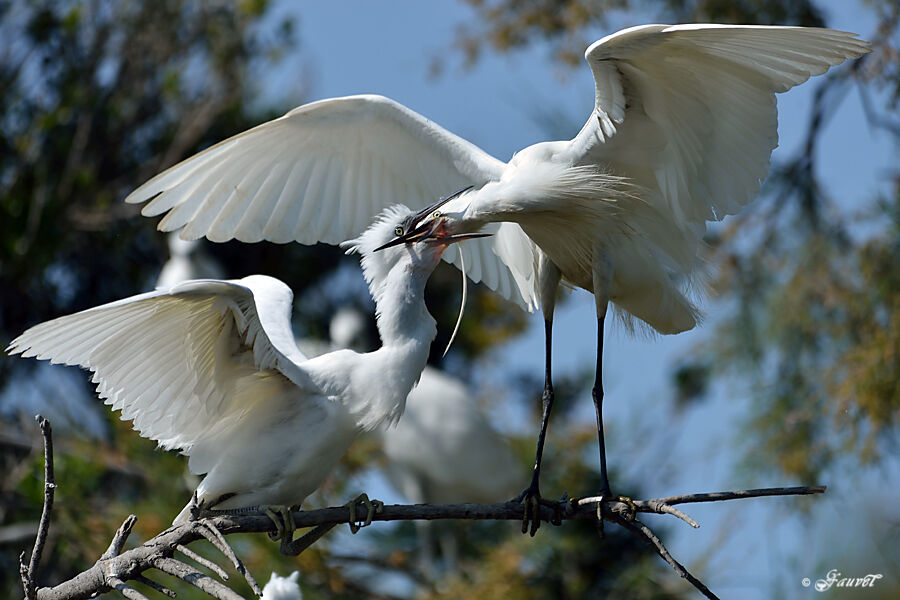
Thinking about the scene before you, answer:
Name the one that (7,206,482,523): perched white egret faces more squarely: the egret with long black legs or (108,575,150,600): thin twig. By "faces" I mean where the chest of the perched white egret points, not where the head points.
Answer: the egret with long black legs

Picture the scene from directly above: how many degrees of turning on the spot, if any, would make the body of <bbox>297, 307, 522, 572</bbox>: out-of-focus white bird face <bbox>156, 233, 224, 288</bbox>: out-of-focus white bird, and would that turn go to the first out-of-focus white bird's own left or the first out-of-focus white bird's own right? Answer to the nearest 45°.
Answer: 0° — it already faces it

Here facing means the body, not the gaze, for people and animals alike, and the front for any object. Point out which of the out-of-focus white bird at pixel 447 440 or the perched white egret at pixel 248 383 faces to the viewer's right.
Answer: the perched white egret

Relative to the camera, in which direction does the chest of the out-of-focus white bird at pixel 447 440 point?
to the viewer's left

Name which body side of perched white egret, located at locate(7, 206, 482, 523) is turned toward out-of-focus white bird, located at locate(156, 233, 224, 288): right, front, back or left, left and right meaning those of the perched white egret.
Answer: left

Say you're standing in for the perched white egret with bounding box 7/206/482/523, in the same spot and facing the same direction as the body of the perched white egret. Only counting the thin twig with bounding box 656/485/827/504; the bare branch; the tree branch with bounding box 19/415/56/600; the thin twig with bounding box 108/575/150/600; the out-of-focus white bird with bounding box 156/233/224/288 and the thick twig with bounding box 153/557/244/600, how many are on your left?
1

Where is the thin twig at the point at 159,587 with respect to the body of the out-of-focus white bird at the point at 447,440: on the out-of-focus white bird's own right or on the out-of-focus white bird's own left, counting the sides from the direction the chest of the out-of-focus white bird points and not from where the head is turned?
on the out-of-focus white bird's own left

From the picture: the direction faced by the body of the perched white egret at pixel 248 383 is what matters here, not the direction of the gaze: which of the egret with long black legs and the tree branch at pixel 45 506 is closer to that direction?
the egret with long black legs

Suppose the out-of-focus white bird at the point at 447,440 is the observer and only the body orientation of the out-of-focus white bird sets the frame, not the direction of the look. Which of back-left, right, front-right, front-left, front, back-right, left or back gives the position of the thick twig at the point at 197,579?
left

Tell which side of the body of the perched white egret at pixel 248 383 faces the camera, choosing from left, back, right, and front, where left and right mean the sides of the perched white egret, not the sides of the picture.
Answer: right

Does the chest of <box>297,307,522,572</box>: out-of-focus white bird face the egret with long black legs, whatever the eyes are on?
no

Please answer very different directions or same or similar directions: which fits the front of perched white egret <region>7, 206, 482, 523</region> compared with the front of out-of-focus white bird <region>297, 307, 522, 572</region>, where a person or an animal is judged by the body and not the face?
very different directions

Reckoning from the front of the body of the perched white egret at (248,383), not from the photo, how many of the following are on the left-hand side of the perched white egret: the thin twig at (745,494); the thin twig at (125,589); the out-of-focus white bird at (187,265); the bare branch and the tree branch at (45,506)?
1
